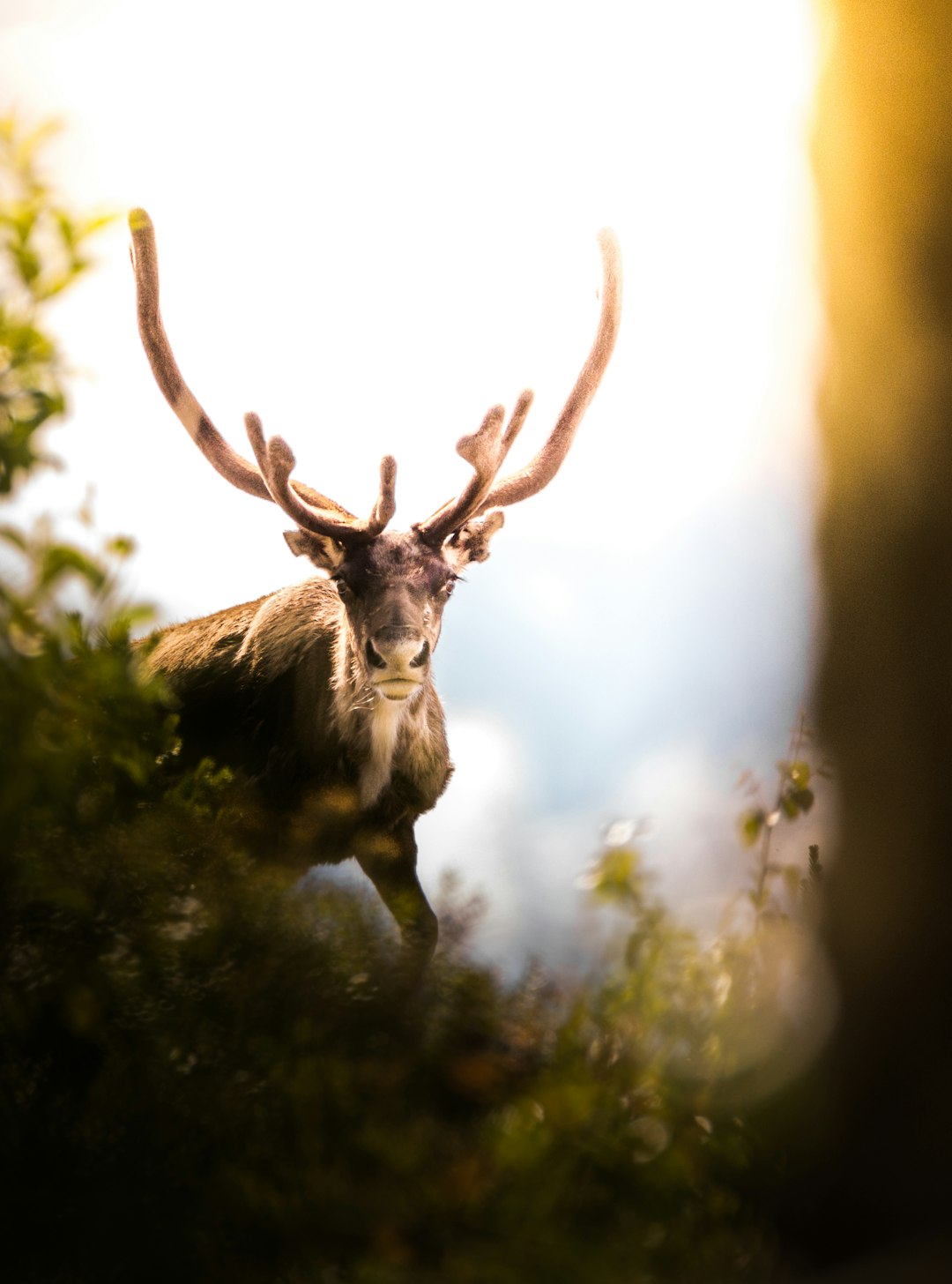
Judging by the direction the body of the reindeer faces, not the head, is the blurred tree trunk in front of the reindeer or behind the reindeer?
in front

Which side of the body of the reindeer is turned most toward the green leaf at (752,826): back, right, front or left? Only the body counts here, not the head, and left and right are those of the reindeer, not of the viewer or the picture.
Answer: front

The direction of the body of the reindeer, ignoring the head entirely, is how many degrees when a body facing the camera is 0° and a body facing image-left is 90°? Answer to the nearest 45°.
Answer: approximately 315°
